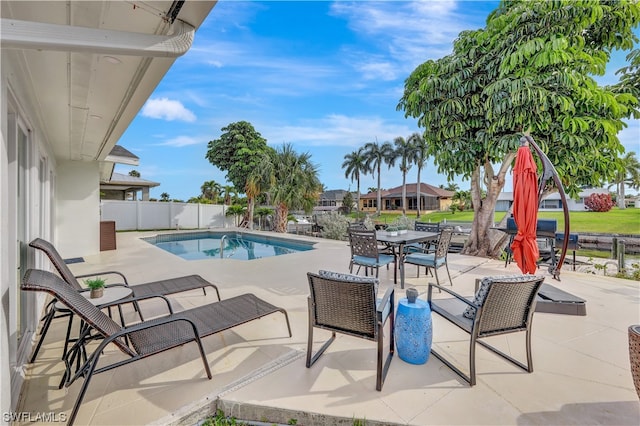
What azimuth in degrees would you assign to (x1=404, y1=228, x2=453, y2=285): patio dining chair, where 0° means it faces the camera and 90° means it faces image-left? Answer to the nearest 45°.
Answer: approximately 135°

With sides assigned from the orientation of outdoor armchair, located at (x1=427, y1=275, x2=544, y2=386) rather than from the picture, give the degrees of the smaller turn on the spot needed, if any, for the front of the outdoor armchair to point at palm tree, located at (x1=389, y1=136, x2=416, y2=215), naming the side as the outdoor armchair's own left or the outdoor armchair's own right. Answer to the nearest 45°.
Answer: approximately 45° to the outdoor armchair's own right

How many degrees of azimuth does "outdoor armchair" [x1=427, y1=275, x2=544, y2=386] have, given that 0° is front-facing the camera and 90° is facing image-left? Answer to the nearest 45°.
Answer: approximately 135°

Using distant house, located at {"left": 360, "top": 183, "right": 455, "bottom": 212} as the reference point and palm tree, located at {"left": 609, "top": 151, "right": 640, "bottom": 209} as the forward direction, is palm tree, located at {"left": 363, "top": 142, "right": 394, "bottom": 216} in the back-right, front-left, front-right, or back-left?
back-right

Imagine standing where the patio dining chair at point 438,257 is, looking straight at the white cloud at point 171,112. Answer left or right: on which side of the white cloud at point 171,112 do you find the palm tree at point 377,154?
right

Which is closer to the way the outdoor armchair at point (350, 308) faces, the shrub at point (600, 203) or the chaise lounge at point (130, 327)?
the shrub

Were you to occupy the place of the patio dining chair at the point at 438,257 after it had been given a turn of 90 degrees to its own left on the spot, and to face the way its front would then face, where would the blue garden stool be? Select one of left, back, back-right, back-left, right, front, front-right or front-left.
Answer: front-left

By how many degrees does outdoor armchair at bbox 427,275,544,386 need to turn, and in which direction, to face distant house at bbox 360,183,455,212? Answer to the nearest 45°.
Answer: approximately 45° to its right
